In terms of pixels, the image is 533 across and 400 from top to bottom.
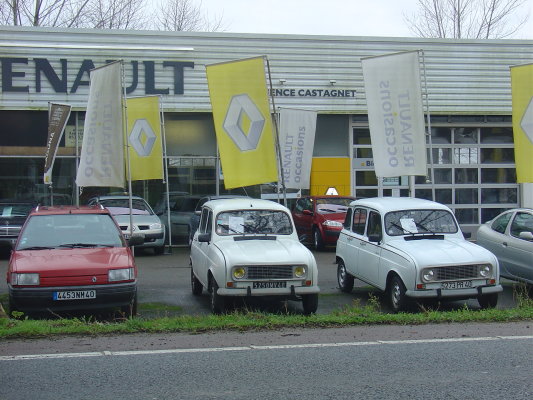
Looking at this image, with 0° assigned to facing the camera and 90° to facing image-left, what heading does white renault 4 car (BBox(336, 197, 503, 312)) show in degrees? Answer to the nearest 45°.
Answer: approximately 315°

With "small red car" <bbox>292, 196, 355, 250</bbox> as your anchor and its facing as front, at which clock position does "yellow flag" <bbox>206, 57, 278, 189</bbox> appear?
The yellow flag is roughly at 2 o'clock from the small red car.

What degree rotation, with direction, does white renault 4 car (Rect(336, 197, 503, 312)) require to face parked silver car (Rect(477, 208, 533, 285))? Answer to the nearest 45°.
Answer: approximately 90° to its left

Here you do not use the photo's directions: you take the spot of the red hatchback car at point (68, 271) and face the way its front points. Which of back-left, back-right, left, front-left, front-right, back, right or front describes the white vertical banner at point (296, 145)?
back-left

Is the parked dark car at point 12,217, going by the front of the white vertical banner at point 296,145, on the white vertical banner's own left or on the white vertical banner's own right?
on the white vertical banner's own right
